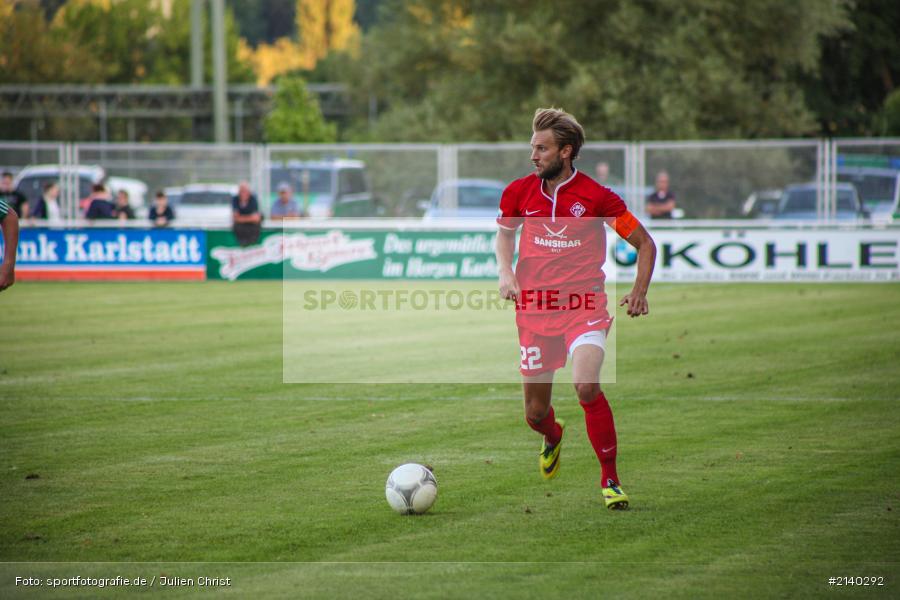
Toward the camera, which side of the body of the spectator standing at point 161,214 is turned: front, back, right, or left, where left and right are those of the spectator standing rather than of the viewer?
front

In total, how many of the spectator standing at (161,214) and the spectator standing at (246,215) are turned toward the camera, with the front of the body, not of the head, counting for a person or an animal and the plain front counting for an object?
2

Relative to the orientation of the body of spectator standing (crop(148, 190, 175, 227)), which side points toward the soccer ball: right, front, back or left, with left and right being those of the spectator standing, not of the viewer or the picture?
front

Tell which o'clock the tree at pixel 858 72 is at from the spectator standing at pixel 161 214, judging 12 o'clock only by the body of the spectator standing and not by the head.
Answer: The tree is roughly at 8 o'clock from the spectator standing.

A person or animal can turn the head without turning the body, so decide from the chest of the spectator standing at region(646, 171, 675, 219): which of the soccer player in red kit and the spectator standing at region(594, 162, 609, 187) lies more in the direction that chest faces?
the soccer player in red kit

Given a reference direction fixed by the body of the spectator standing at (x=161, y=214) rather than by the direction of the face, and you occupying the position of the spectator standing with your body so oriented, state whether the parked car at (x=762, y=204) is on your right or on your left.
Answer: on your left

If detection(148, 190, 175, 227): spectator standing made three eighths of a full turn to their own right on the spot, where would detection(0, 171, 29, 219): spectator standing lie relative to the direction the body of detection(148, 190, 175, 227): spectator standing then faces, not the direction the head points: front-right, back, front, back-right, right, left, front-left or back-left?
front-left

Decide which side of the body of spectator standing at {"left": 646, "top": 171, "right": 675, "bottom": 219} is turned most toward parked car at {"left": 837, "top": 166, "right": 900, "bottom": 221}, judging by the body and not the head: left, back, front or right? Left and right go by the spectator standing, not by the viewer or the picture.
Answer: left

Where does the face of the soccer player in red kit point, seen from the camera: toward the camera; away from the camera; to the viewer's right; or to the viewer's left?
to the viewer's left

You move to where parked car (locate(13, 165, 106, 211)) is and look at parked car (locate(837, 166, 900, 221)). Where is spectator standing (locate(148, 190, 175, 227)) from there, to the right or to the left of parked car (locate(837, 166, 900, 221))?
right

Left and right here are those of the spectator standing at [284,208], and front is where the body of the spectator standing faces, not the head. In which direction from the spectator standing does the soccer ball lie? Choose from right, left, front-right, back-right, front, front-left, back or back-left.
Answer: front

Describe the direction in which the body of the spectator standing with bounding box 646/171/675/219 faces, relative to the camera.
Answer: toward the camera

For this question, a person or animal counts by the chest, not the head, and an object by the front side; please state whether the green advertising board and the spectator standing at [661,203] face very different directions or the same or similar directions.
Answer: same or similar directions

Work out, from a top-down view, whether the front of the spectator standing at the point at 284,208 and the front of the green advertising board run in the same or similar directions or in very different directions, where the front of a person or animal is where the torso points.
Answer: same or similar directions

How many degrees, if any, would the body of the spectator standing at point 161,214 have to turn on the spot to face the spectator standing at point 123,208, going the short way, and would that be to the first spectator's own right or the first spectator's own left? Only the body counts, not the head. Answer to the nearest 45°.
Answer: approximately 135° to the first spectator's own right

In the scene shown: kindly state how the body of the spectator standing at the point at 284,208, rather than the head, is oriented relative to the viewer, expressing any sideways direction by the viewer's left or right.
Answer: facing the viewer
